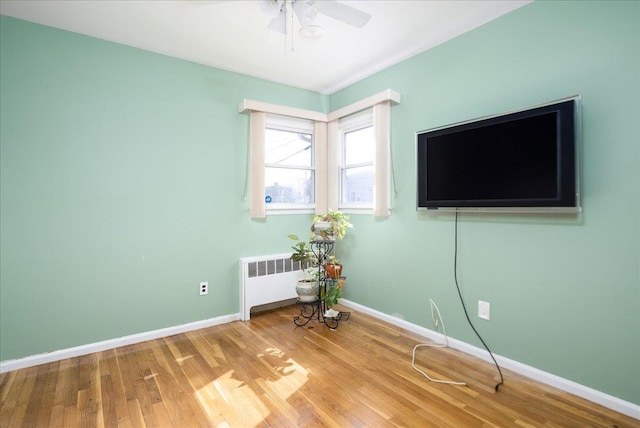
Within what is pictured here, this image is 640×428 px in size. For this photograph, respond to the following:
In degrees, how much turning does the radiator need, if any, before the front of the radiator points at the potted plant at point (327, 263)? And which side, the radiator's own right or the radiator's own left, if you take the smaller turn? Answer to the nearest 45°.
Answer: approximately 45° to the radiator's own left

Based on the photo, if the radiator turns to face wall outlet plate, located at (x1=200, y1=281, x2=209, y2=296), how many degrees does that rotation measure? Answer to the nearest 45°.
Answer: approximately 135° to its right

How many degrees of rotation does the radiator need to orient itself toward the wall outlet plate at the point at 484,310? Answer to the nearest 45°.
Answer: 0° — it already faces it

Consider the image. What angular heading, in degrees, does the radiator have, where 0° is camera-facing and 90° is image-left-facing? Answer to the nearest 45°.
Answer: approximately 315°
